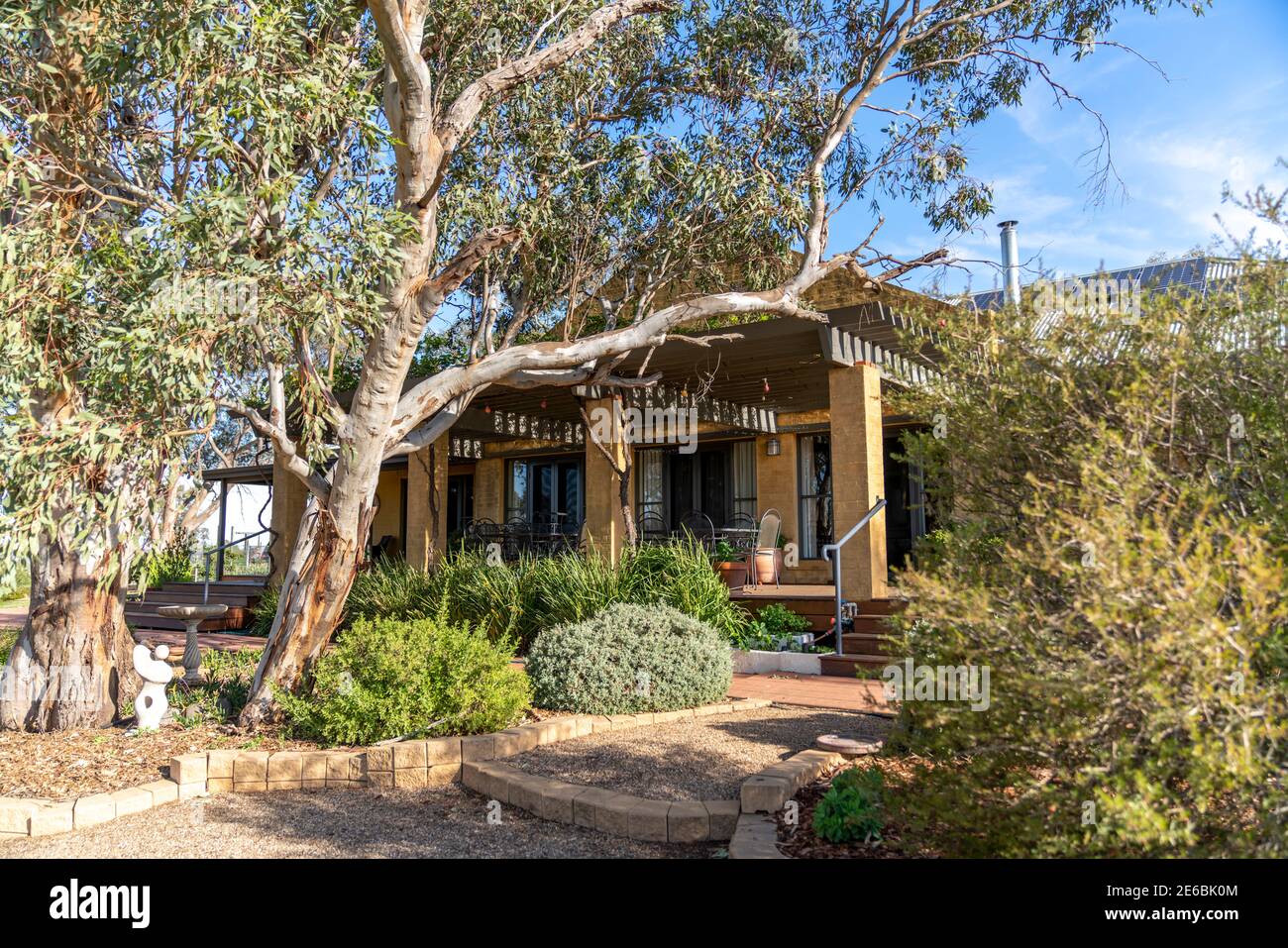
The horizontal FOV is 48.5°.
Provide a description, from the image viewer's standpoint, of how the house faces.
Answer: facing the viewer and to the left of the viewer

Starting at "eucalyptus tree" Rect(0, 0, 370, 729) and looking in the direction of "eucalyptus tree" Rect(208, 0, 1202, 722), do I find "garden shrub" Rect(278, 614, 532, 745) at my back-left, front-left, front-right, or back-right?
front-right

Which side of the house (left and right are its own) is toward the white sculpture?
front

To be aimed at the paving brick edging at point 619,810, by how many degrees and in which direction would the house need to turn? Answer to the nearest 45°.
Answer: approximately 45° to its left

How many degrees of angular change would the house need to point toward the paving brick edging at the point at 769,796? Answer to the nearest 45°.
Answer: approximately 45° to its left
